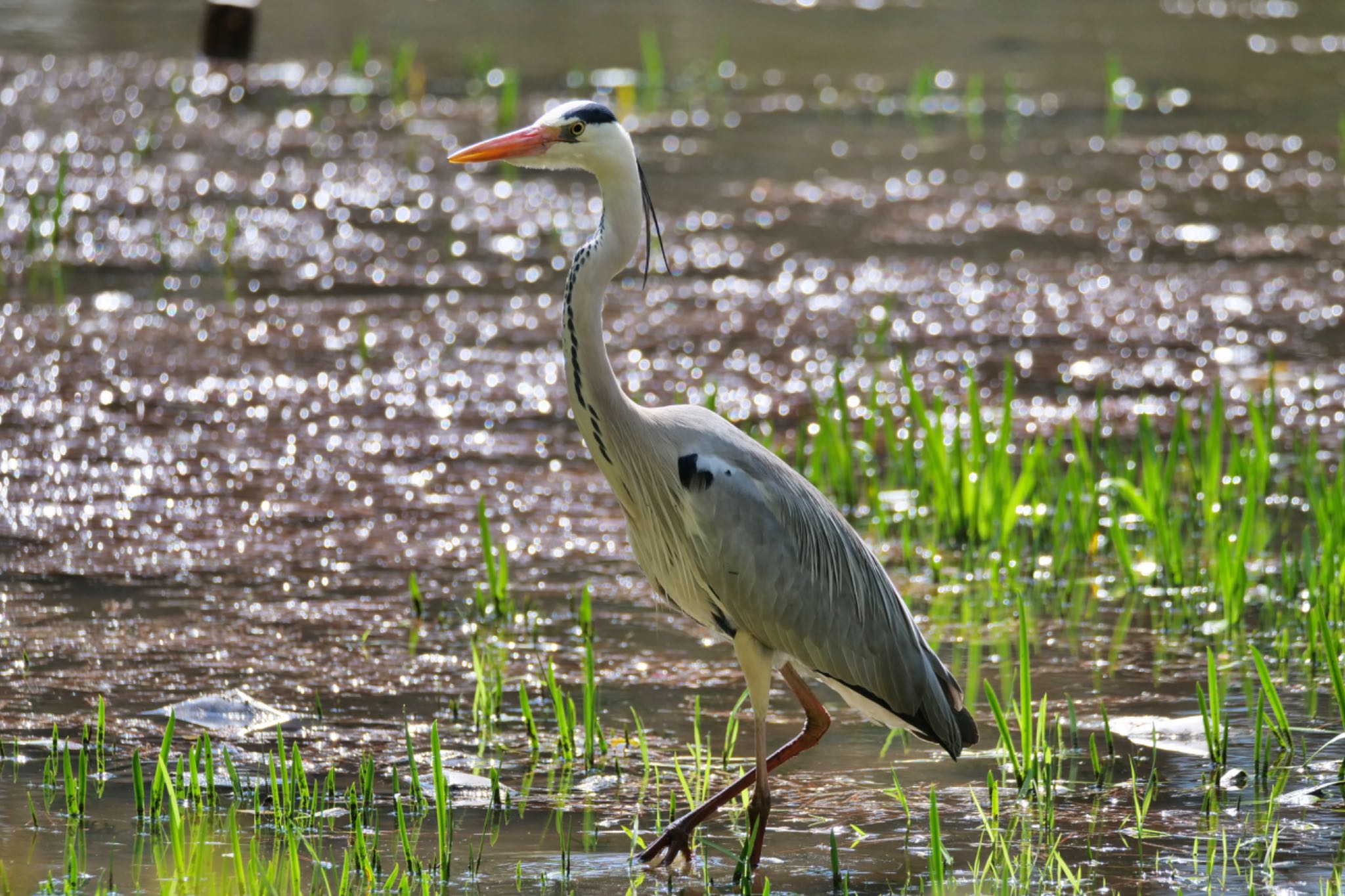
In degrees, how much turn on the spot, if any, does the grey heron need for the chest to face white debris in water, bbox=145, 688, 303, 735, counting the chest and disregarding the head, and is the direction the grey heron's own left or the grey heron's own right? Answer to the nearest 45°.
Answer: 0° — it already faces it

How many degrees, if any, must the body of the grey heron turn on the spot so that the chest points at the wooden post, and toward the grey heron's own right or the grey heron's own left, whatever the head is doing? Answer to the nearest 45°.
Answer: approximately 90° to the grey heron's own right

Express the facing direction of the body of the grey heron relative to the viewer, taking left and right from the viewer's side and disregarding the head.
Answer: facing to the left of the viewer

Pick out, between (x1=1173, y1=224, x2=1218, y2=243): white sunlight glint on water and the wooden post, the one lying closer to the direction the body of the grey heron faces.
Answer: the wooden post

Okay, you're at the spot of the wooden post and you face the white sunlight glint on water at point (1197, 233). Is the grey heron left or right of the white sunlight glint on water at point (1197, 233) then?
right

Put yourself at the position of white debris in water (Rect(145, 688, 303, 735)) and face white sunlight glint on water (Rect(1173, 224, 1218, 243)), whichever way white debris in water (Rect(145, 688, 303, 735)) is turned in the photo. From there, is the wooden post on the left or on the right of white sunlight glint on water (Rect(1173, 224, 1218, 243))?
left

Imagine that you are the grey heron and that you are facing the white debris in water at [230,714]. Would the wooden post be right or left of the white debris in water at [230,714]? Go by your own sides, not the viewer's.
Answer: right

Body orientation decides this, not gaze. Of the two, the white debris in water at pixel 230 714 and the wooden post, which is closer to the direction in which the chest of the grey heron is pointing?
the white debris in water

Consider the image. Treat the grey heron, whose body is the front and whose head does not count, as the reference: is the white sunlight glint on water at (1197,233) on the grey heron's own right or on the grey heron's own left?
on the grey heron's own right
